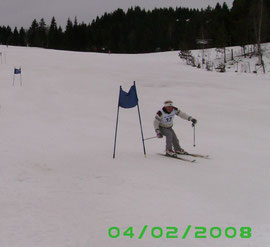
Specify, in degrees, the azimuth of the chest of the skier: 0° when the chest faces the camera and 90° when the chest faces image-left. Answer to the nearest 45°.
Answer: approximately 315°
